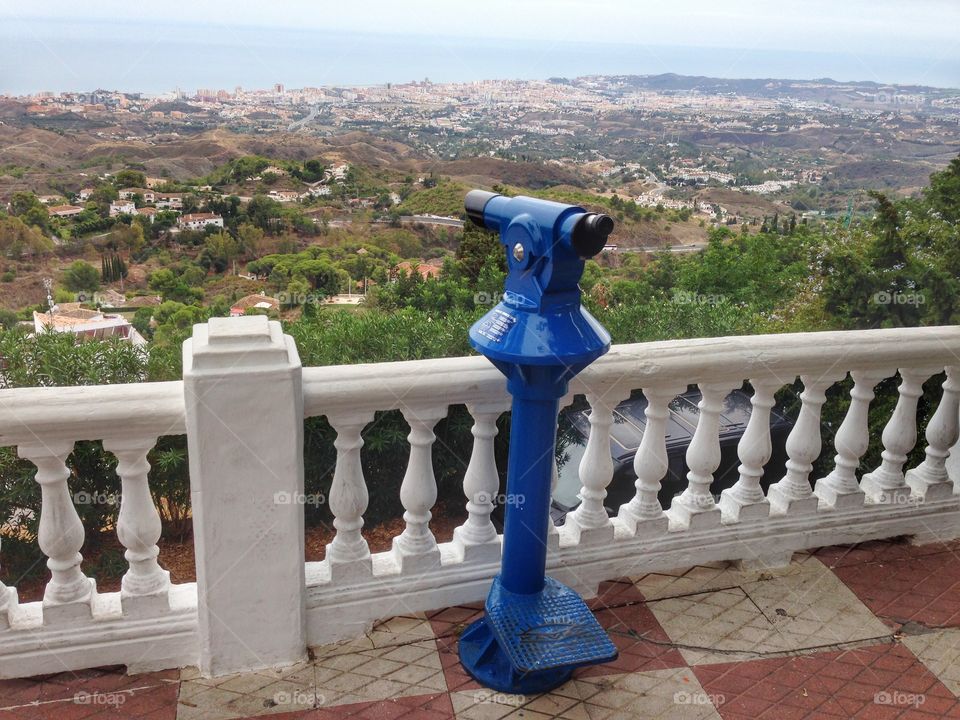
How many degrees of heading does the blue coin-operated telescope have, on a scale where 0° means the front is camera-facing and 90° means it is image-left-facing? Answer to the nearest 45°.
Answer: approximately 135°

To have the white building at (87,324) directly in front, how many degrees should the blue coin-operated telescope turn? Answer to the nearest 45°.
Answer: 0° — it already faces it

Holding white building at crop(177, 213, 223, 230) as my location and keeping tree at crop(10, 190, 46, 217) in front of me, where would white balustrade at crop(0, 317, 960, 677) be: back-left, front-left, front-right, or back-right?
back-left

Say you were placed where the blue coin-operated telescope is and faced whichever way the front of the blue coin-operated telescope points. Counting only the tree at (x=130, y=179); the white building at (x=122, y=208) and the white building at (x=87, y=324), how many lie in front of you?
3

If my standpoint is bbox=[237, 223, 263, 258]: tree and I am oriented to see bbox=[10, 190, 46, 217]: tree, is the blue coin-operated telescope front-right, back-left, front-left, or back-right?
back-left

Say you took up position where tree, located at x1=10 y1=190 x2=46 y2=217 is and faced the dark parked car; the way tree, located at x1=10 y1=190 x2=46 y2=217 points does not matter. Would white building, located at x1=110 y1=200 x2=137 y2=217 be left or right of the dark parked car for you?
left

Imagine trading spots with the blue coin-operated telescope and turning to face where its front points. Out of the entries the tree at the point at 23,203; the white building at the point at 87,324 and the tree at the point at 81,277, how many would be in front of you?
3

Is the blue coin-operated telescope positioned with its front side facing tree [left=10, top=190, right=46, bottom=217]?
yes

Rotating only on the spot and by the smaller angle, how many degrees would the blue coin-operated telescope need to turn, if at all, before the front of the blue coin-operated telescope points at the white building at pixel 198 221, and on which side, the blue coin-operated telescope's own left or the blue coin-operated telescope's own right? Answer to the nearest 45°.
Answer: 0° — it already faces it
